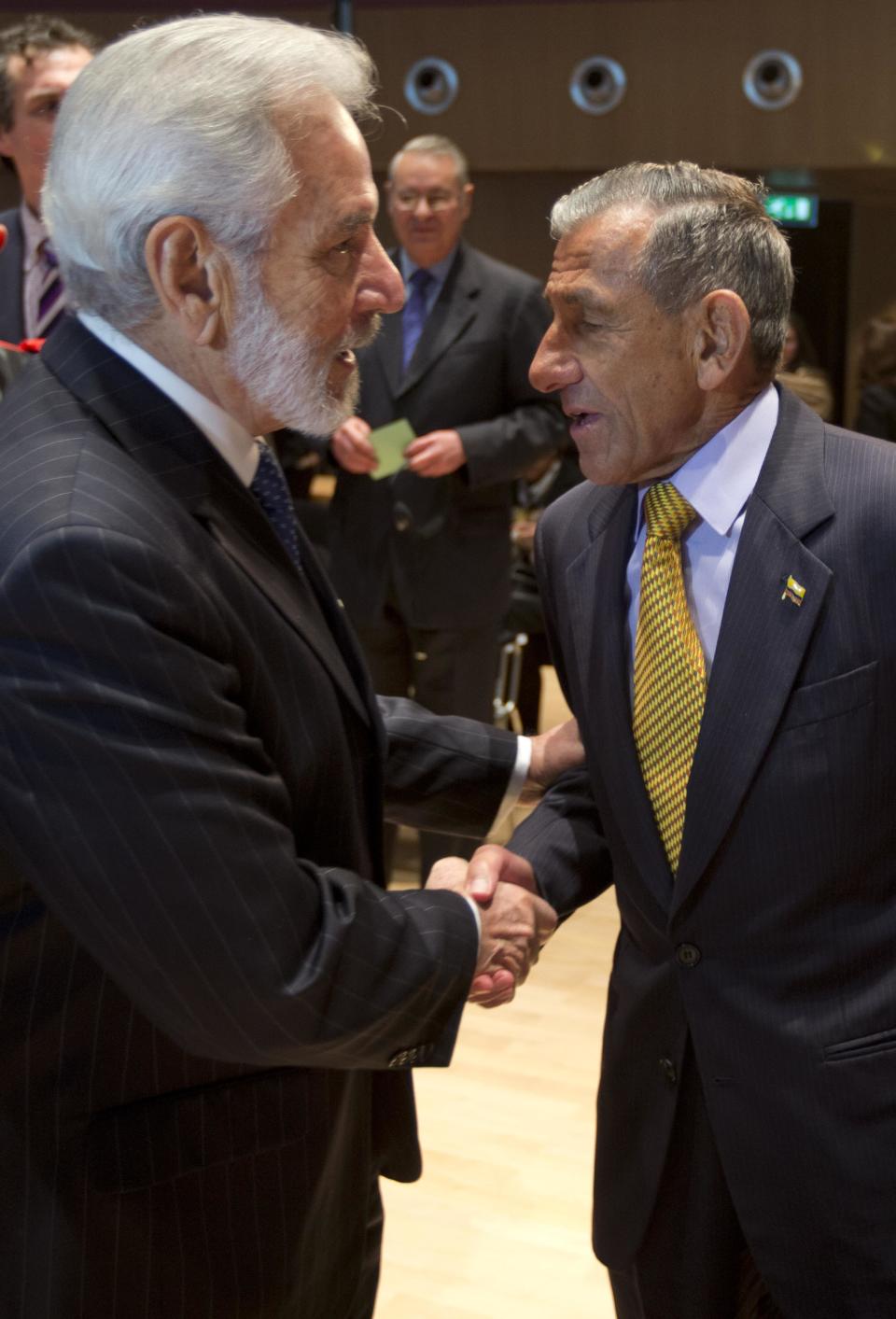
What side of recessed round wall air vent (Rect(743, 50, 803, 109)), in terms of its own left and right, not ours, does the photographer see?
front

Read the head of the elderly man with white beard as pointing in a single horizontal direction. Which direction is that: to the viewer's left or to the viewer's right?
to the viewer's right

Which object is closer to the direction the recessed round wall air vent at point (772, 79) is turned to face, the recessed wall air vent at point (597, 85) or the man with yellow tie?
the man with yellow tie

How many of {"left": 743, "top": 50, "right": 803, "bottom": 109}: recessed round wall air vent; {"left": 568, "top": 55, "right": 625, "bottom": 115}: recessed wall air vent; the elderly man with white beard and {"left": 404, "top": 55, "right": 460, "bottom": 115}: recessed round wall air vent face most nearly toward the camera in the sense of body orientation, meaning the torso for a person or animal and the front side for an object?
3

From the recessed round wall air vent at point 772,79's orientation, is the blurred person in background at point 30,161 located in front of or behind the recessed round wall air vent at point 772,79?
in front

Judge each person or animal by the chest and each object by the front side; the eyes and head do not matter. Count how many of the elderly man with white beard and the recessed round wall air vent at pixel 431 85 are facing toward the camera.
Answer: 1

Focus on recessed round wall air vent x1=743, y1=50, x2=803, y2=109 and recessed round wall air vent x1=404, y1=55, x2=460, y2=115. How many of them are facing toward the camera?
2

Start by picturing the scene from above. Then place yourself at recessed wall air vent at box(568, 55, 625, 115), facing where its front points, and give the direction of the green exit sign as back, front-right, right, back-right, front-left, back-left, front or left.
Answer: left

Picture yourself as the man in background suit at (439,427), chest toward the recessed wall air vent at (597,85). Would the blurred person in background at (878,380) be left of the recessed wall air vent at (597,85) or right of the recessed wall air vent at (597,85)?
right

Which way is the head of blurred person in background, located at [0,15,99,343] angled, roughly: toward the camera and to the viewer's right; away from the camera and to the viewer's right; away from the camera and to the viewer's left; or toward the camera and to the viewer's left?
toward the camera and to the viewer's right

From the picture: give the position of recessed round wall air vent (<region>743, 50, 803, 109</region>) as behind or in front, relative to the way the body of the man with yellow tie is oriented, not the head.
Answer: behind

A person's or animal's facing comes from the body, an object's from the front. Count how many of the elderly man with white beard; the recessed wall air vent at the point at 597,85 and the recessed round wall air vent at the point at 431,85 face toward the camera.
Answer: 2

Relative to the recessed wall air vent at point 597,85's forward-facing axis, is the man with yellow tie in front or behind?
in front
